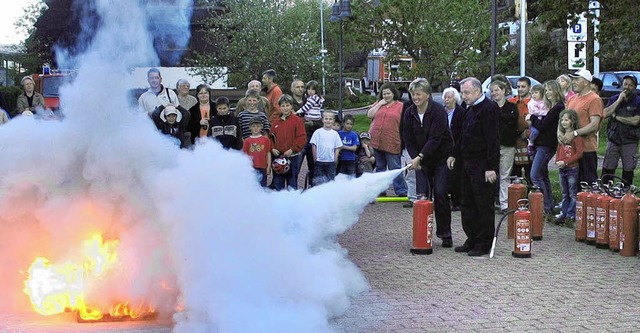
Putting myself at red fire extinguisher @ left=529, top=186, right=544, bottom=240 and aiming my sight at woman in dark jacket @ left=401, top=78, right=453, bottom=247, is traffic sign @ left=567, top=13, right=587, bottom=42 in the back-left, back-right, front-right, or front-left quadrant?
back-right

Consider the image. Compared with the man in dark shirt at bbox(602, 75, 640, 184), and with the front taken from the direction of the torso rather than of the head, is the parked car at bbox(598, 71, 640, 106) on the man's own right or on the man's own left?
on the man's own right

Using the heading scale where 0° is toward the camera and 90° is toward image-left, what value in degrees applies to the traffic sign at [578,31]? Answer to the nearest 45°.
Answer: approximately 0°

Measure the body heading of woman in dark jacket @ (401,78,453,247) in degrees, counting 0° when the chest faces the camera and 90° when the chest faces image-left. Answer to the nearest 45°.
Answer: approximately 45°

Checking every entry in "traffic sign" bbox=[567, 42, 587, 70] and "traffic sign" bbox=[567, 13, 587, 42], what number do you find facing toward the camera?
2

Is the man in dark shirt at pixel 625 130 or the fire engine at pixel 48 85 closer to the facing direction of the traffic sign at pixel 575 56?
the man in dark shirt

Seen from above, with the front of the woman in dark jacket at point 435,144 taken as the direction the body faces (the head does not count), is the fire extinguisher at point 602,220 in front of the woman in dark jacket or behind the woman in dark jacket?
behind

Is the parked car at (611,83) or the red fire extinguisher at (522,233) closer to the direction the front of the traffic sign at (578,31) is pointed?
the red fire extinguisher

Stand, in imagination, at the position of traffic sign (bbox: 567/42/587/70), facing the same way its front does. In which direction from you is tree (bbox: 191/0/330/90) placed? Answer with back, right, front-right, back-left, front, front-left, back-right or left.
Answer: back-right

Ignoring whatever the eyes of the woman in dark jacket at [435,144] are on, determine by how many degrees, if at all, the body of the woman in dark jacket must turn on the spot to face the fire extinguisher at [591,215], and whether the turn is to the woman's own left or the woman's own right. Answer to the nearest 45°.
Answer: approximately 135° to the woman's own left

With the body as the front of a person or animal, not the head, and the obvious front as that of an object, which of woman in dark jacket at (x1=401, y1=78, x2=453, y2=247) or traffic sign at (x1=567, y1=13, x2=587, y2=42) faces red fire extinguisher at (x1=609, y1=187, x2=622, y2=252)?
the traffic sign

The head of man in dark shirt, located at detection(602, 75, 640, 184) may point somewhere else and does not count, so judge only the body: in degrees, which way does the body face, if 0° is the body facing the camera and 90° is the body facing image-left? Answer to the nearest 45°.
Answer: approximately 45°
